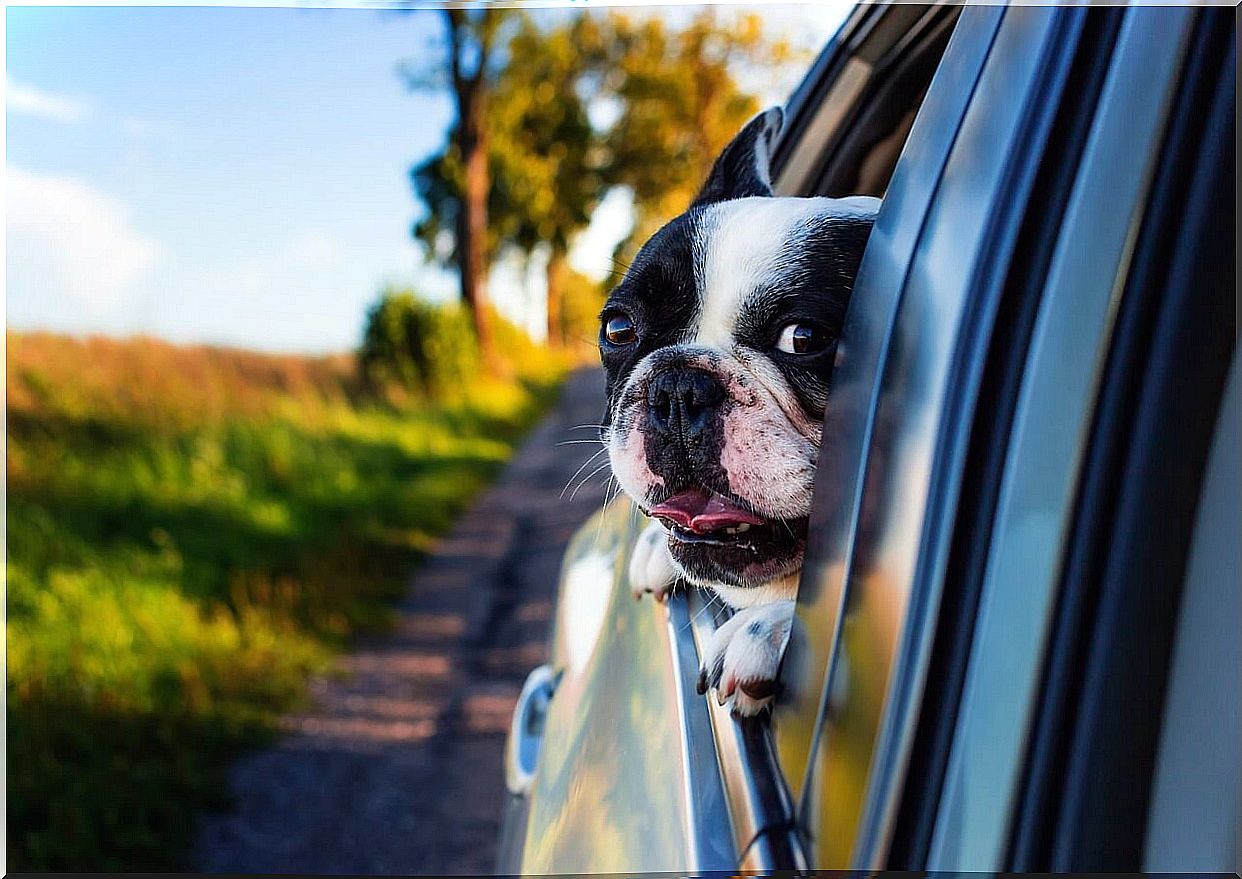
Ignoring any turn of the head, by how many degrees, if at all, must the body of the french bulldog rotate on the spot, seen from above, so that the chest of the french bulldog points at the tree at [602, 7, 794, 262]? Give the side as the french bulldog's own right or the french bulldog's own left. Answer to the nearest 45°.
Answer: approximately 135° to the french bulldog's own right

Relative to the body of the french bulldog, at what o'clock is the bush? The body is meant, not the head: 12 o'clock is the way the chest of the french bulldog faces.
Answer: The bush is roughly at 4 o'clock from the french bulldog.

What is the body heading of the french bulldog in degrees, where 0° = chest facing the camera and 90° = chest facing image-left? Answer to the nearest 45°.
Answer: approximately 45°

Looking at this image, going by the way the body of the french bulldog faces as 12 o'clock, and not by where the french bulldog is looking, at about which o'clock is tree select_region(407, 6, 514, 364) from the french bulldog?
The tree is roughly at 4 o'clock from the french bulldog.
